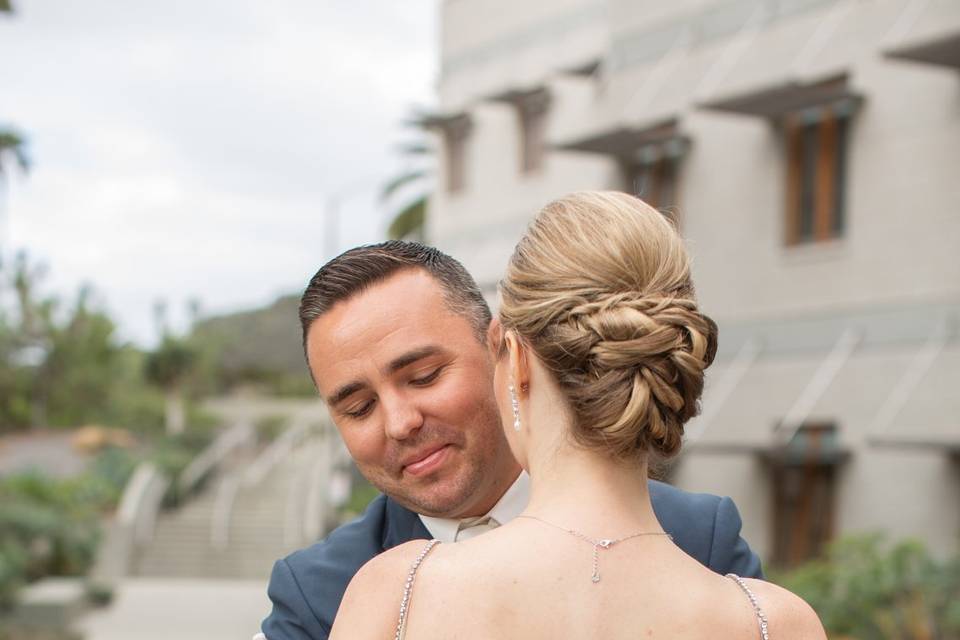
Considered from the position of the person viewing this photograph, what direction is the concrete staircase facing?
facing the viewer

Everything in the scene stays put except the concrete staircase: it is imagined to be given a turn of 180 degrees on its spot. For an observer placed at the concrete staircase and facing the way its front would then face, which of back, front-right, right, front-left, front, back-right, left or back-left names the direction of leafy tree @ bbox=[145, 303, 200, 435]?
front

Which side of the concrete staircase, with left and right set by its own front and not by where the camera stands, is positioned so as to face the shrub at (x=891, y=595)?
front
